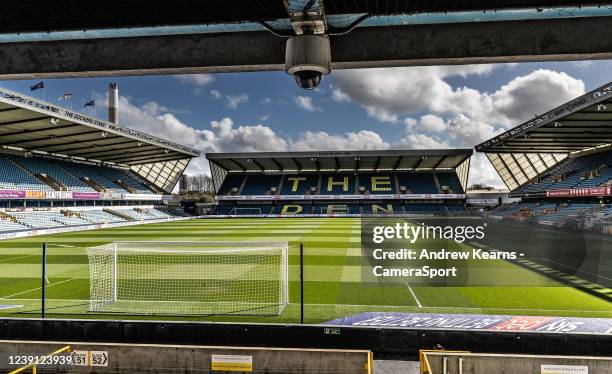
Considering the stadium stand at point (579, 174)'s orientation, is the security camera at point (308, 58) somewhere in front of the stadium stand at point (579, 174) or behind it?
in front

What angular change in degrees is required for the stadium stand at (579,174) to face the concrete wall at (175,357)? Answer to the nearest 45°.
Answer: approximately 45° to its left

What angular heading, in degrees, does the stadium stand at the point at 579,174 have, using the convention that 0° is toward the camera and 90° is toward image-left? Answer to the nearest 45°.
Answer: approximately 45°

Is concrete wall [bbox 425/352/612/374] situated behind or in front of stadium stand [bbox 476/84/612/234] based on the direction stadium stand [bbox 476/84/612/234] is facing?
in front

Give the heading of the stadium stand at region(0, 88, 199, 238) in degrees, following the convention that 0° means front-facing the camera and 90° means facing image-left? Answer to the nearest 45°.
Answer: approximately 315°

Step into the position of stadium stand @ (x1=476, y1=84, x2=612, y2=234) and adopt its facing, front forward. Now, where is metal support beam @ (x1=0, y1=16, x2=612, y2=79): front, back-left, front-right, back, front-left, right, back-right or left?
front-left

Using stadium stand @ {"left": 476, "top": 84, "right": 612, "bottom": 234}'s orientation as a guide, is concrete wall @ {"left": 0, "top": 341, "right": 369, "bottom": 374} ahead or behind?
ahead

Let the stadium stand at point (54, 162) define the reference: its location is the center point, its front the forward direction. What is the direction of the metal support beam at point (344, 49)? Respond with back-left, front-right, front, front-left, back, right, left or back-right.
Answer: front-right

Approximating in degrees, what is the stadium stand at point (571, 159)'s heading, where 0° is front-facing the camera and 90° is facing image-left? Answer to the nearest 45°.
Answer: approximately 45°

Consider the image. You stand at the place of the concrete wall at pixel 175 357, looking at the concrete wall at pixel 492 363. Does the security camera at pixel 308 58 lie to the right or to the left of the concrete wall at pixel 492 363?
right
